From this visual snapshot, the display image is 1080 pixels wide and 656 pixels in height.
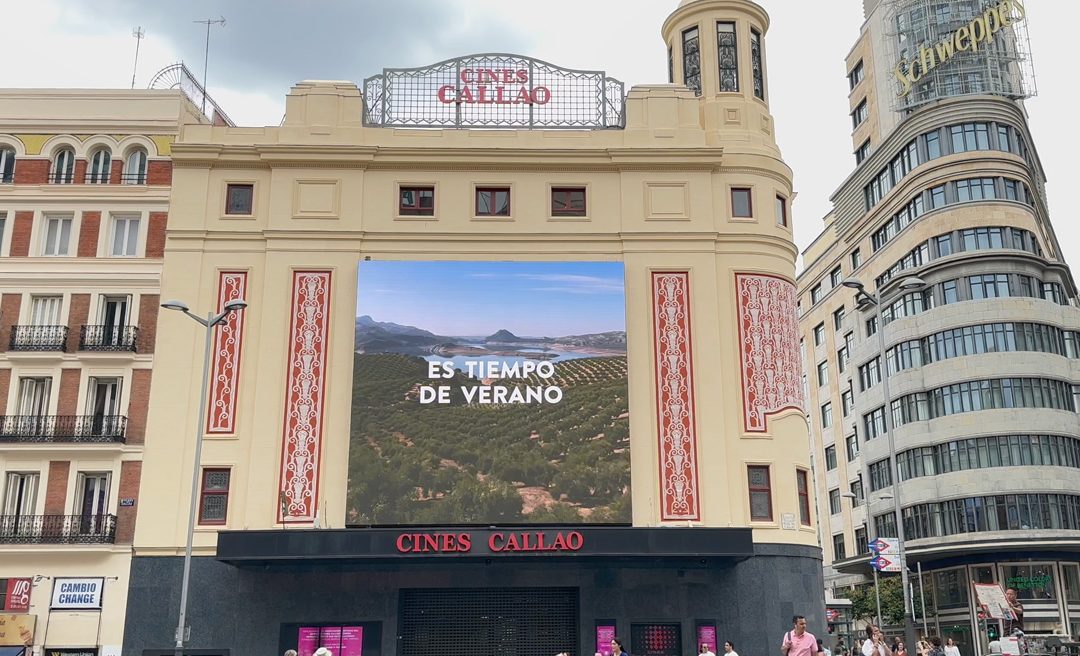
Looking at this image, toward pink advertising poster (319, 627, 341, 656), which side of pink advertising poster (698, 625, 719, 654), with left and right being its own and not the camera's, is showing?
right

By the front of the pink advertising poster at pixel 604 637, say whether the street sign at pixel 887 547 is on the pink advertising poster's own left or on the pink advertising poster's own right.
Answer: on the pink advertising poster's own left

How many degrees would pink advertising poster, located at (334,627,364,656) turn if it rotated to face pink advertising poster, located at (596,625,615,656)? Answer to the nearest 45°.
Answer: approximately 90° to its left

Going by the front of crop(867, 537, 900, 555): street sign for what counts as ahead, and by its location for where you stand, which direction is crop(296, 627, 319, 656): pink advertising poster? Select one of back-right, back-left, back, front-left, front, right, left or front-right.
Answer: right

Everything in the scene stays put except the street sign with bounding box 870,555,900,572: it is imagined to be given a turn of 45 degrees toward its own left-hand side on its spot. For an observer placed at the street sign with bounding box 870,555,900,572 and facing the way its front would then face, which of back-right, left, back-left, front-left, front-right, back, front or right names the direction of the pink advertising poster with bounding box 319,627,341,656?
back-right
